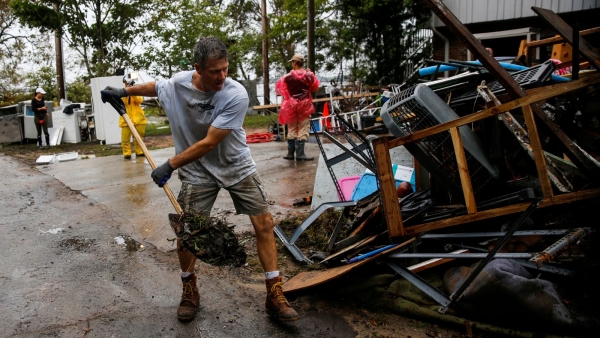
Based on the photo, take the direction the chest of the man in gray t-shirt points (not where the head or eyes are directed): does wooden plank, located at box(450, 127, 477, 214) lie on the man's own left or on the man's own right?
on the man's own left

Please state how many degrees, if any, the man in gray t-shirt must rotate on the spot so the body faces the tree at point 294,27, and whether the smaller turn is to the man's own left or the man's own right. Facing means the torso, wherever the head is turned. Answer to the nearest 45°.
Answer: approximately 180°

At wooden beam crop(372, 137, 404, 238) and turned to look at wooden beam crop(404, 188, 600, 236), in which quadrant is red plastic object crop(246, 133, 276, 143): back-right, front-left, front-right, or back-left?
back-left

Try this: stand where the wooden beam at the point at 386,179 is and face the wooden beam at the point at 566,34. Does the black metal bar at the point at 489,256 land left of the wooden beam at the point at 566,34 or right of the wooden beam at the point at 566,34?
right

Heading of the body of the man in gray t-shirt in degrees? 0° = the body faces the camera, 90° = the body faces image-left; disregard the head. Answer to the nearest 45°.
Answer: approximately 0°

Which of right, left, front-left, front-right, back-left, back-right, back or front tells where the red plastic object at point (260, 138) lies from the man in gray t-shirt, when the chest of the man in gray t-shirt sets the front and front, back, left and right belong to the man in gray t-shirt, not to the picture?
back

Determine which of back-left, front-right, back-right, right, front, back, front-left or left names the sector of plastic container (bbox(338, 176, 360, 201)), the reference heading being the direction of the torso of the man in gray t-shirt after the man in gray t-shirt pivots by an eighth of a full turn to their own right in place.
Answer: back
